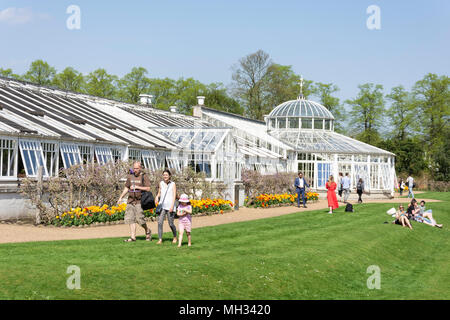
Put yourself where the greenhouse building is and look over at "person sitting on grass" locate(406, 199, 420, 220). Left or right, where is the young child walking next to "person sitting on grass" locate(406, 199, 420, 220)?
right

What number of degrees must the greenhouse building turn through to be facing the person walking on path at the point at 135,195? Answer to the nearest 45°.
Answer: approximately 45° to its right

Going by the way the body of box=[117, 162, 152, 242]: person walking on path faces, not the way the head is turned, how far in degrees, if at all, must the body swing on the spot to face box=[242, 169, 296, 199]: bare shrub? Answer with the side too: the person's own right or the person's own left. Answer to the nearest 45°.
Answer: approximately 180°

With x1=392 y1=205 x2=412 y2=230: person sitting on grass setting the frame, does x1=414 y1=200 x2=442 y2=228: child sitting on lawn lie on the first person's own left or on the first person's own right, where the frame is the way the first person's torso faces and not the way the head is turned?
on the first person's own left

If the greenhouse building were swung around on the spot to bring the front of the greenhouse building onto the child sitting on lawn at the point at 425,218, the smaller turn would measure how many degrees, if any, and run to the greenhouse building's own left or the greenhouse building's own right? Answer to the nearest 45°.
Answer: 0° — it already faces them

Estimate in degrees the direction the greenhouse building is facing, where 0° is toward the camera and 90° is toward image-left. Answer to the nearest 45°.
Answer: approximately 315°

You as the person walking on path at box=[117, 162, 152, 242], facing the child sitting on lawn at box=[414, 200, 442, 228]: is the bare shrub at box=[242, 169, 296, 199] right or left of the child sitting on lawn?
left

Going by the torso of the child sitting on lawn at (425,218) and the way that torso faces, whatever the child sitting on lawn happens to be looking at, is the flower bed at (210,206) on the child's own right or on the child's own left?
on the child's own right

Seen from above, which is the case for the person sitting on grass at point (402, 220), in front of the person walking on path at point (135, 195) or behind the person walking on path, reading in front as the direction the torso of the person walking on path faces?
behind

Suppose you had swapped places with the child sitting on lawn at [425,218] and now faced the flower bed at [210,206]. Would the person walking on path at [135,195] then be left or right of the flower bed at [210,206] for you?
left
